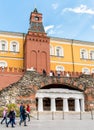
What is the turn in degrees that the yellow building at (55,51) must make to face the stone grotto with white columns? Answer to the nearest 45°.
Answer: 0° — it already faces it

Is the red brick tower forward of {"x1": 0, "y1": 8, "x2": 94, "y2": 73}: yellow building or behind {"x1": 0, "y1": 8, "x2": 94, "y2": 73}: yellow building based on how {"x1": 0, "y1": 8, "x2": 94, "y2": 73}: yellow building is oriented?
forward

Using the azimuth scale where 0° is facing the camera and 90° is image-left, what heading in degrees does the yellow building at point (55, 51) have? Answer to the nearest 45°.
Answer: approximately 0°
